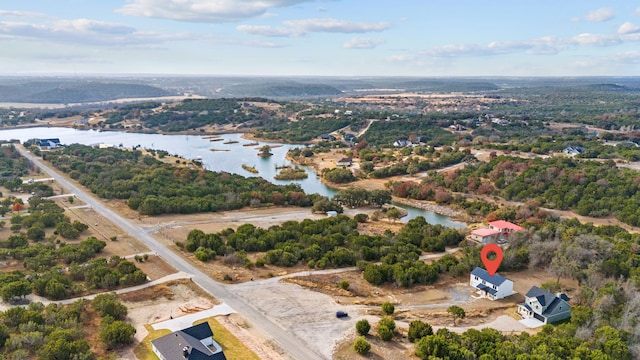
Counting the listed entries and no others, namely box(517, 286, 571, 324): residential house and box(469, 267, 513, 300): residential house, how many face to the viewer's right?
0

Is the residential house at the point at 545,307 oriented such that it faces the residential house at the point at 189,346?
yes

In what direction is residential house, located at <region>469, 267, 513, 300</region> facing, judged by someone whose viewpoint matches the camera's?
facing the viewer and to the left of the viewer

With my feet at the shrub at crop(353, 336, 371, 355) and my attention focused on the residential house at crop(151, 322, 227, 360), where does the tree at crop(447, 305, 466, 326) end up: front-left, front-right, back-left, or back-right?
back-right

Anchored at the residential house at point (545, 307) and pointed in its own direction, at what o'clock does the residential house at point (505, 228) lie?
the residential house at point (505, 228) is roughly at 4 o'clock from the residential house at point (545, 307).

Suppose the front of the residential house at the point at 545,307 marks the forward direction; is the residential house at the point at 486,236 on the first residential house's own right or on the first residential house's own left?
on the first residential house's own right

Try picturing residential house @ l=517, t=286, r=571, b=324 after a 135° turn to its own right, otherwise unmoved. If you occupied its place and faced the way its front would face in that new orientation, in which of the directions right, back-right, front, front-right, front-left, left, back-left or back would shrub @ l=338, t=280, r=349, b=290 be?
left

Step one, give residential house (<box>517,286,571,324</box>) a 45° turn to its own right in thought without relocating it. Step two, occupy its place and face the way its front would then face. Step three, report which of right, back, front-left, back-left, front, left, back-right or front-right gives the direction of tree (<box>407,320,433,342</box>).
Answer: front-left

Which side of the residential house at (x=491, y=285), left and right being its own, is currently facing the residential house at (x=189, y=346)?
front

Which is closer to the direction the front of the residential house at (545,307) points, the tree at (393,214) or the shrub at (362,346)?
the shrub
